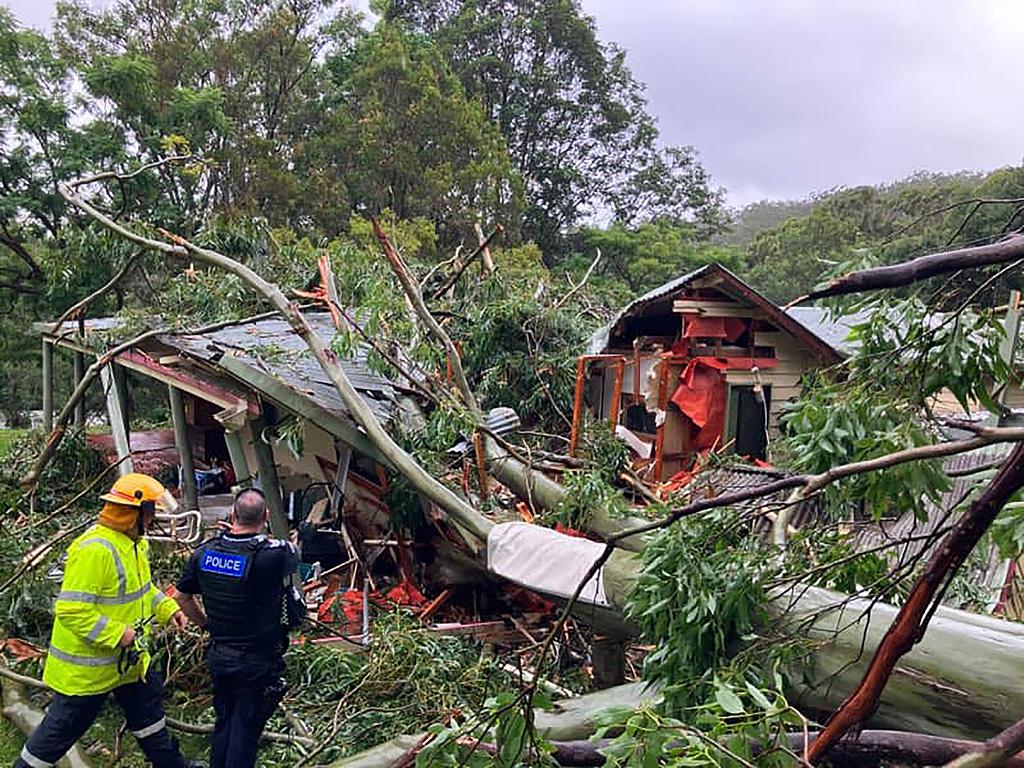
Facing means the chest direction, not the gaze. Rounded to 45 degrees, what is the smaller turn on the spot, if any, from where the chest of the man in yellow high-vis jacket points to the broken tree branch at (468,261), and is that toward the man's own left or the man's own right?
approximately 45° to the man's own left

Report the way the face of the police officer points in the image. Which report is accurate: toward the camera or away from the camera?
away from the camera

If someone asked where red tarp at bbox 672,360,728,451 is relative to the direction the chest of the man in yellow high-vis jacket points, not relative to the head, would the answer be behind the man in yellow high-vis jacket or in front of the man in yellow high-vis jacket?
in front

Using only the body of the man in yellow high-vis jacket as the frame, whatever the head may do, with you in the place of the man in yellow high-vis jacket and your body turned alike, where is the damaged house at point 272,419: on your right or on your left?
on your left

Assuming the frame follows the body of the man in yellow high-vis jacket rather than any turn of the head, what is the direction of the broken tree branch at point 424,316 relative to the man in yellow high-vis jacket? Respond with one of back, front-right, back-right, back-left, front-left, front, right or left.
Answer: front-left

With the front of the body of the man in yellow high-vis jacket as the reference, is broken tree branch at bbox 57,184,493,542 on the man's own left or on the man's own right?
on the man's own left

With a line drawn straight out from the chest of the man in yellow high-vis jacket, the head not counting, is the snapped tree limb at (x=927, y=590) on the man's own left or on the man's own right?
on the man's own right

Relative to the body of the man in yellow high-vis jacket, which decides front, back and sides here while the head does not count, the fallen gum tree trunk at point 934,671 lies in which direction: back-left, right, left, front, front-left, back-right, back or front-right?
front-right

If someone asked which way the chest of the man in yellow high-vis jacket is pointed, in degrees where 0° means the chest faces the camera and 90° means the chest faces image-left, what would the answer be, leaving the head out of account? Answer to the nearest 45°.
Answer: approximately 270°

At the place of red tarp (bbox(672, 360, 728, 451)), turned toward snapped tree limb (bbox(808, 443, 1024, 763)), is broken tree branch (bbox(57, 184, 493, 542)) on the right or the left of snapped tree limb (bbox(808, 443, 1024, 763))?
right

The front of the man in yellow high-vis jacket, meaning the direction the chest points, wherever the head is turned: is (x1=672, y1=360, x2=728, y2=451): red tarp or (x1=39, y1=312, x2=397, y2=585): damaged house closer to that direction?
the red tarp

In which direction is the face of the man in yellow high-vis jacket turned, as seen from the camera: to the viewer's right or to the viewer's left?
to the viewer's right

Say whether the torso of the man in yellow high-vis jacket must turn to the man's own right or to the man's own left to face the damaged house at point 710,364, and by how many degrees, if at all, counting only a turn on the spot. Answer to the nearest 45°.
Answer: approximately 45° to the man's own left
